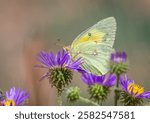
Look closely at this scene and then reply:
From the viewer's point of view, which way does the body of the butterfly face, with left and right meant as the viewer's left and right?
facing to the left of the viewer
